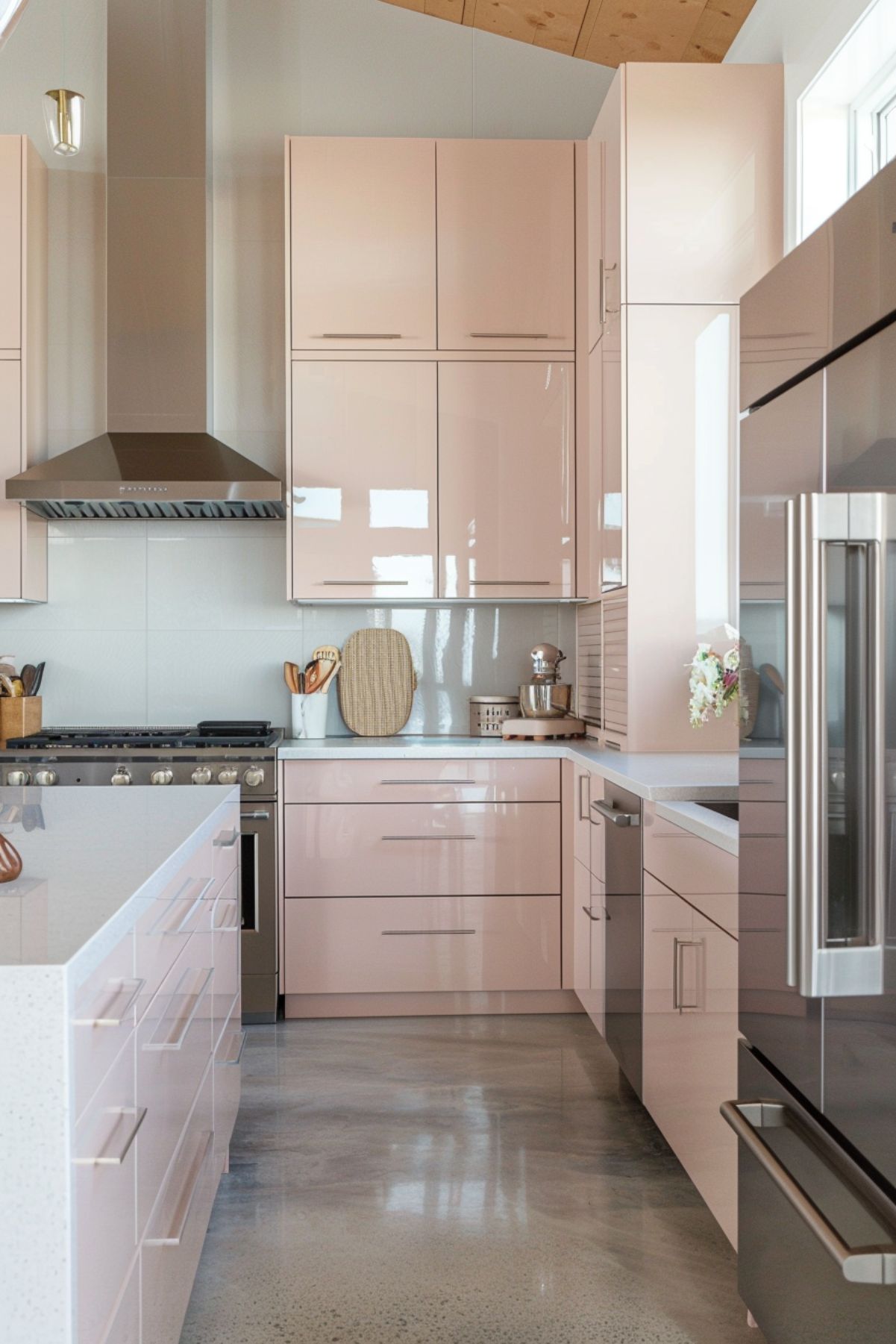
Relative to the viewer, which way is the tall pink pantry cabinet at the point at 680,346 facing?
to the viewer's left

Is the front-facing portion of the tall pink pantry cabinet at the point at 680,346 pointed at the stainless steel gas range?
yes

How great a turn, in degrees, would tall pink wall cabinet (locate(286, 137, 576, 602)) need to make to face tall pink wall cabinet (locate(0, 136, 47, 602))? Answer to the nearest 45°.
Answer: approximately 90° to its right

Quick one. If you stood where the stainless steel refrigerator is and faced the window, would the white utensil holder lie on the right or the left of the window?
left

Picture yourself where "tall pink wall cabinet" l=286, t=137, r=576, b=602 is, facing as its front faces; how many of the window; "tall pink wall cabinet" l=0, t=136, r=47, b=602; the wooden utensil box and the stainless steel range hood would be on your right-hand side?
3

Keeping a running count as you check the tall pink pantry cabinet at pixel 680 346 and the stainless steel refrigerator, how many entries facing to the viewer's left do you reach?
2

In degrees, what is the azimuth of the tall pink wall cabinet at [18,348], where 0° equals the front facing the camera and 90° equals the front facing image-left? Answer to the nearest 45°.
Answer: approximately 0°

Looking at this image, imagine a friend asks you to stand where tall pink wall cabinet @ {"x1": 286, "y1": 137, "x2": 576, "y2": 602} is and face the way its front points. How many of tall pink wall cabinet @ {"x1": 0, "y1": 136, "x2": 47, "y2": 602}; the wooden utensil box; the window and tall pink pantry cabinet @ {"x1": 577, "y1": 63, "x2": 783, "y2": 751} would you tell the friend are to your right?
2

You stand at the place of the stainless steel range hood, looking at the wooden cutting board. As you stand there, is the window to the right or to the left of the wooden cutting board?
right

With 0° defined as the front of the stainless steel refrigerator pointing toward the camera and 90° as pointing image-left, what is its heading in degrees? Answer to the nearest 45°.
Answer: approximately 90°
